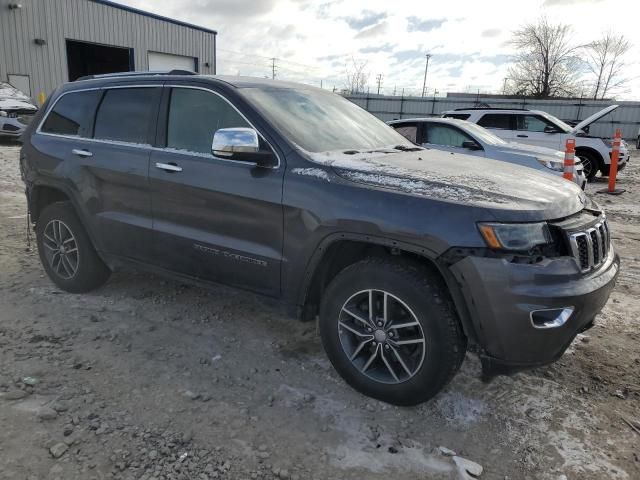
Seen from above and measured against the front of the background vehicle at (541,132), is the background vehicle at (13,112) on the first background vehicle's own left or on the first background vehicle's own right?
on the first background vehicle's own right

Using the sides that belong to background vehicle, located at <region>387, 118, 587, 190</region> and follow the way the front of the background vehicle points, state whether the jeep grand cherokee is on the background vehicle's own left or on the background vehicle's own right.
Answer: on the background vehicle's own right

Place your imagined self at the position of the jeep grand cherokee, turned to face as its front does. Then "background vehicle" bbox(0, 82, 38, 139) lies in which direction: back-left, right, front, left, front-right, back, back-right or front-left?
back

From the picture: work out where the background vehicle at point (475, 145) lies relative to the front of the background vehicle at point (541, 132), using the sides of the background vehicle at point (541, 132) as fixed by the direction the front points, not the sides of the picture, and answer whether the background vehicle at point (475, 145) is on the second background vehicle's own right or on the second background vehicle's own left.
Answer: on the second background vehicle's own right

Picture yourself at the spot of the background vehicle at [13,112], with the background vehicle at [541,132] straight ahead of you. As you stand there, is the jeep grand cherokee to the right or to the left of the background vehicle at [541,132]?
right

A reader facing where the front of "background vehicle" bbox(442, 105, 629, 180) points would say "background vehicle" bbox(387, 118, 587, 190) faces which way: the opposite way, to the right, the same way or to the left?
the same way

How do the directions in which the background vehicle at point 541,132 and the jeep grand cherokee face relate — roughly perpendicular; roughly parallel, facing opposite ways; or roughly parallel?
roughly parallel

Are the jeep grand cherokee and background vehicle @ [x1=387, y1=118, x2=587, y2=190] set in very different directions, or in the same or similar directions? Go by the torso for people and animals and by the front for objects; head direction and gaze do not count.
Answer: same or similar directions

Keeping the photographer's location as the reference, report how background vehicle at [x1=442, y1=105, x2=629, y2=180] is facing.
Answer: facing the viewer and to the right of the viewer

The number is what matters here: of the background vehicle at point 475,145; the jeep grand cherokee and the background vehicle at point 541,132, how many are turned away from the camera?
0

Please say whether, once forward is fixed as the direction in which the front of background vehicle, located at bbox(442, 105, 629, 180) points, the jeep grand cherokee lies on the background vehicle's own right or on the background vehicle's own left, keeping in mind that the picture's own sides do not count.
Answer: on the background vehicle's own right
